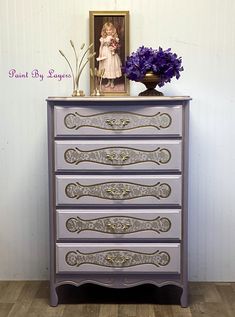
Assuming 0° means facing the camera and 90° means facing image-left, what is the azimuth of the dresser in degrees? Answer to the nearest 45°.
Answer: approximately 0°

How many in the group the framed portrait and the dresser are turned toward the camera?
2
